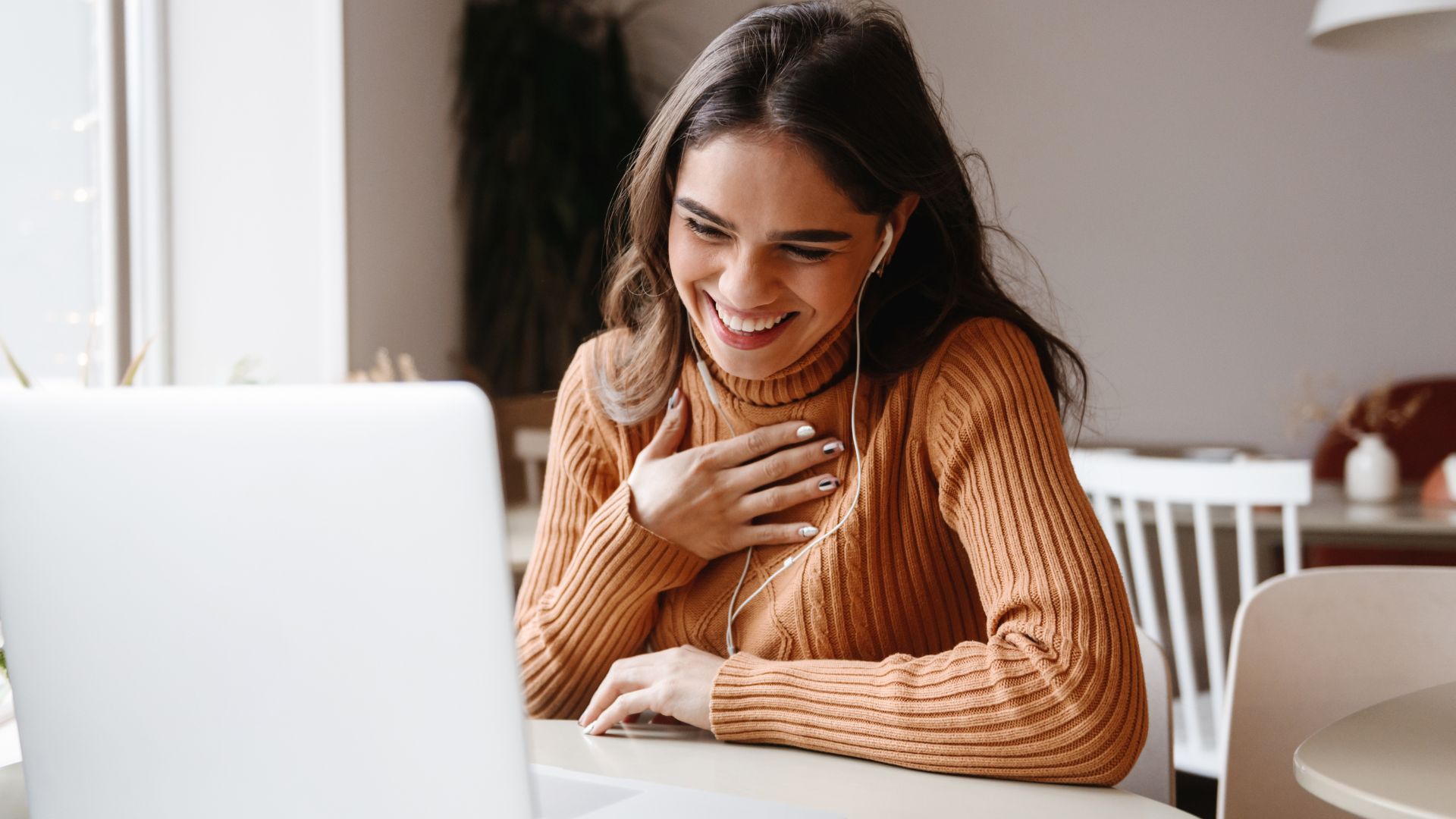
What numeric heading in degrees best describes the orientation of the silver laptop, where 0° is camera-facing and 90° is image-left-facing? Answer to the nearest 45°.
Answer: approximately 225°

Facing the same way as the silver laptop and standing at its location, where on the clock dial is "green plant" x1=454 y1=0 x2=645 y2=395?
The green plant is roughly at 11 o'clock from the silver laptop.

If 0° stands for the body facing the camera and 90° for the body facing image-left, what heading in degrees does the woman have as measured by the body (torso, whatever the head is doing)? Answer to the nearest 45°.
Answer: approximately 45°

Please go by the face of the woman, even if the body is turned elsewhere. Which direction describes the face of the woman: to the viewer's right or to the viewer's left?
to the viewer's left

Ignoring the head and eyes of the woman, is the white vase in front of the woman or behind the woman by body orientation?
behind

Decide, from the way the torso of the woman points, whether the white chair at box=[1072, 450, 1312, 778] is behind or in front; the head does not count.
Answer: behind

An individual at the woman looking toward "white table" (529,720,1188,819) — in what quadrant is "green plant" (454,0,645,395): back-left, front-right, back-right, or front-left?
back-right

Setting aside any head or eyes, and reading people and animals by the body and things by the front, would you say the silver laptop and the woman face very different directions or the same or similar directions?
very different directions
